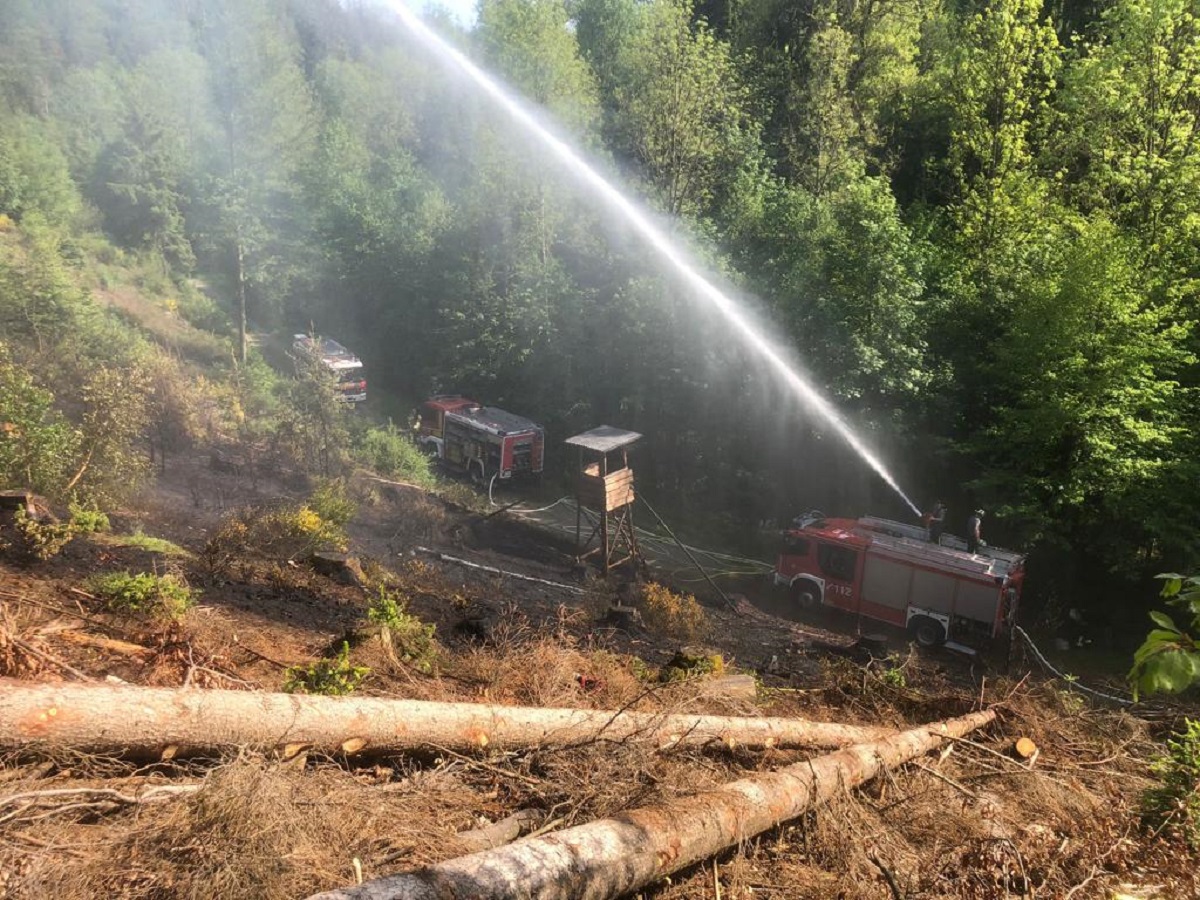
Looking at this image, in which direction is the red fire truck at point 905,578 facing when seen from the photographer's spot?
facing away from the viewer and to the left of the viewer

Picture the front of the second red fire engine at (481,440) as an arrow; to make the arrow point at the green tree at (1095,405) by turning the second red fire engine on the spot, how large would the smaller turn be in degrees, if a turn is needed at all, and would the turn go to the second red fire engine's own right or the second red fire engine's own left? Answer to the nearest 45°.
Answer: approximately 180°

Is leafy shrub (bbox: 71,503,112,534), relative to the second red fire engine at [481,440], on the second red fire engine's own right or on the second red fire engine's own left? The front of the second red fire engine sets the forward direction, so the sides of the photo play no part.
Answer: on the second red fire engine's own left

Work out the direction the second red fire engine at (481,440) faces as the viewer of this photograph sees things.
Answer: facing away from the viewer and to the left of the viewer

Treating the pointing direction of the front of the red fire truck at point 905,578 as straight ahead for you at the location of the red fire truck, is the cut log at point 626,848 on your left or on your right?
on your left

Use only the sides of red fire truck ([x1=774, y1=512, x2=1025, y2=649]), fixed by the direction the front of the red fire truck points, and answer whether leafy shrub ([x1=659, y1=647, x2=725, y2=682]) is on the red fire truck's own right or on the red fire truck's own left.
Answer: on the red fire truck's own left

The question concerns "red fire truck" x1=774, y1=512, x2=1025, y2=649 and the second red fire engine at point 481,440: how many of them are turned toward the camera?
0

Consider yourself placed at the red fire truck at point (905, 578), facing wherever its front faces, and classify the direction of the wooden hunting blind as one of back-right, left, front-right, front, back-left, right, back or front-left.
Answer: front-left

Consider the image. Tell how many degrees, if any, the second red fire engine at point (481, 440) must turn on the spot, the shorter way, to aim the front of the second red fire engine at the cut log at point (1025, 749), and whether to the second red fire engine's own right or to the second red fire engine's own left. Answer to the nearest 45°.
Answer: approximately 135° to the second red fire engine's own left

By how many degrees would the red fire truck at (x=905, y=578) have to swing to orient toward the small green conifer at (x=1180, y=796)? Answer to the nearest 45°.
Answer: approximately 135° to its left
